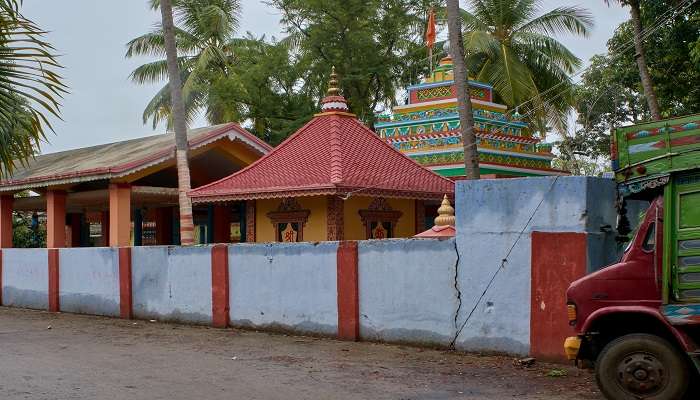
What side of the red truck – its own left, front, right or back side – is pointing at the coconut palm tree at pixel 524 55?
right

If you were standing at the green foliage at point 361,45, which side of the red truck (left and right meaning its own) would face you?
right

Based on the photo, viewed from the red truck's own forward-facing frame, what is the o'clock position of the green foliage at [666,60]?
The green foliage is roughly at 3 o'clock from the red truck.

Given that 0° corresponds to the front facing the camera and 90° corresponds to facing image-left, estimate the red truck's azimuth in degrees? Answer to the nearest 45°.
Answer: approximately 90°

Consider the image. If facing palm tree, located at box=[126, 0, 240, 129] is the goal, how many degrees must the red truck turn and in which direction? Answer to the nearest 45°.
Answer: approximately 45° to its right
